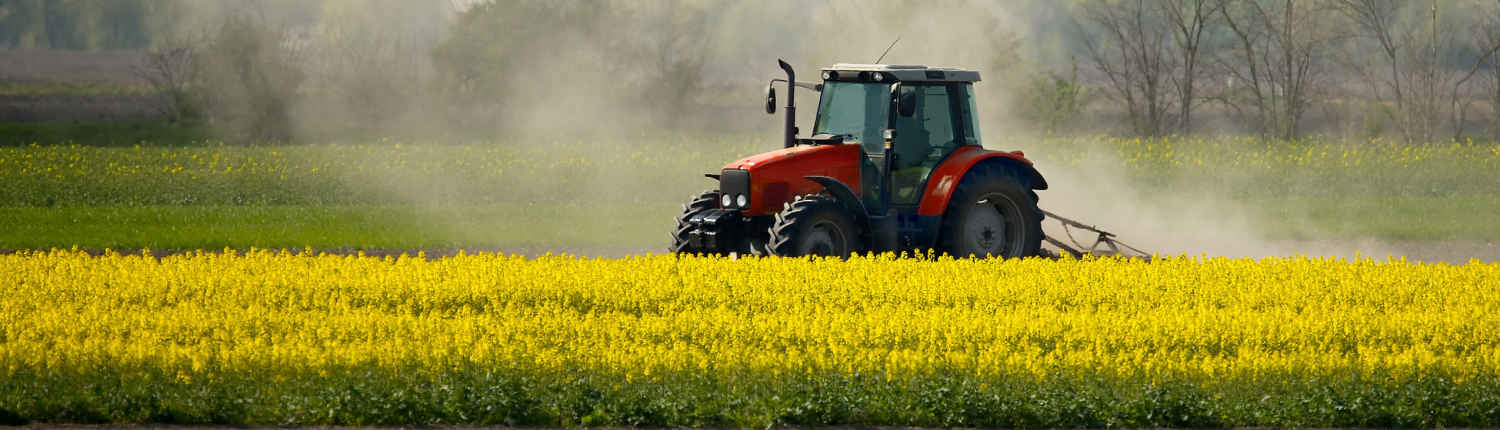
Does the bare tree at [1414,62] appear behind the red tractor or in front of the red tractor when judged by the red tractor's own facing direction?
behind

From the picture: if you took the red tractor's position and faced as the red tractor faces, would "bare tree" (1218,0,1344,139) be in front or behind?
behind

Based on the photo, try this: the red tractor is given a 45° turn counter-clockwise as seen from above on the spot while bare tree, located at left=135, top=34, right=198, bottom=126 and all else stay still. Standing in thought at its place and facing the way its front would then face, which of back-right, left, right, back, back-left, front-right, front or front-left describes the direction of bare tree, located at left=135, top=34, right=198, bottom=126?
back-right

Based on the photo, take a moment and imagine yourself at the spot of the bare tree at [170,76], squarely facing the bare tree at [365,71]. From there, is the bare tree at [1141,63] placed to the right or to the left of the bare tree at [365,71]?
left

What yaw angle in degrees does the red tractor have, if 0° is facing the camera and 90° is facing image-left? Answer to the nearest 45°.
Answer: approximately 45°

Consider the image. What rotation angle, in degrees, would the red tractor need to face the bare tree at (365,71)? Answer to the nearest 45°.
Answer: approximately 90° to its right

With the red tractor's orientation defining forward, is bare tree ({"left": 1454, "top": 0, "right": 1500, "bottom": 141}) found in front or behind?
behind

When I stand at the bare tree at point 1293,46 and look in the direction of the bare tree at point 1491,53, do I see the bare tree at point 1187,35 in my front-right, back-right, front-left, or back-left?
back-left
